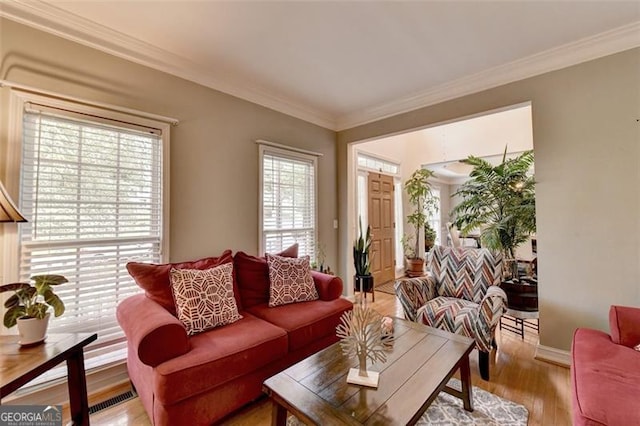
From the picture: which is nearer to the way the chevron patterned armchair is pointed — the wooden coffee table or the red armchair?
the wooden coffee table

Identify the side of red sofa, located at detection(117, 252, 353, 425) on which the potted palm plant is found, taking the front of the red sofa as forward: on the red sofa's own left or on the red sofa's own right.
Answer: on the red sofa's own left

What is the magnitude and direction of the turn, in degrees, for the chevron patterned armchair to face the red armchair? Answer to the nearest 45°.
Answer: approximately 90° to its left

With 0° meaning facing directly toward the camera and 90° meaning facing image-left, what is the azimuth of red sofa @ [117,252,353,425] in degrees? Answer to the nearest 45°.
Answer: approximately 315°

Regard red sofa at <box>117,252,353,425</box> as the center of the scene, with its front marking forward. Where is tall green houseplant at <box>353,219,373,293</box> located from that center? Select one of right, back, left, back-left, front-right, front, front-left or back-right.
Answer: left

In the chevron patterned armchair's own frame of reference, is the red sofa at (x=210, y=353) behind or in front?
in front

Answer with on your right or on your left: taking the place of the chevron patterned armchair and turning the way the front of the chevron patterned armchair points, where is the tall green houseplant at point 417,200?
on your right

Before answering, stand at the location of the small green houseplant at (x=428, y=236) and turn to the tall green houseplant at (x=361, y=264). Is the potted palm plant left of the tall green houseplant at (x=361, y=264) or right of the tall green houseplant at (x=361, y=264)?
left

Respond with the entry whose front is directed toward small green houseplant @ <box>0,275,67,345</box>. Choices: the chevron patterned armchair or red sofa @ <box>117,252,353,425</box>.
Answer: the chevron patterned armchair

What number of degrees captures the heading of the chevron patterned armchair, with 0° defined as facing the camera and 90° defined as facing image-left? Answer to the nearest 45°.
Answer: approximately 45°

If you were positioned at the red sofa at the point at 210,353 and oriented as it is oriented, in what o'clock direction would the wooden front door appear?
The wooden front door is roughly at 9 o'clock from the red sofa.
